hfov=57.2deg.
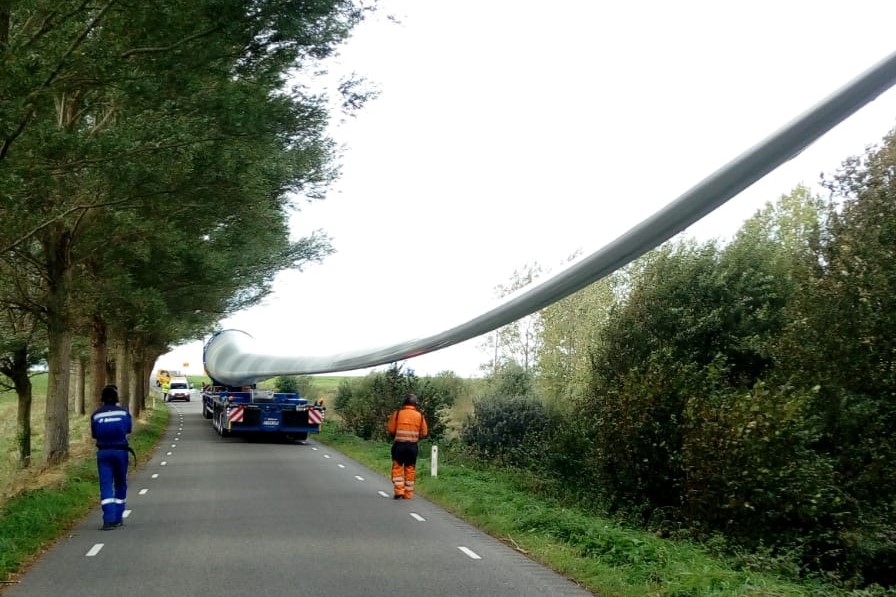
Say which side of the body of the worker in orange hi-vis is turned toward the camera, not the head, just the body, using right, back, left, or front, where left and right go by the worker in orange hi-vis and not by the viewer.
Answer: back

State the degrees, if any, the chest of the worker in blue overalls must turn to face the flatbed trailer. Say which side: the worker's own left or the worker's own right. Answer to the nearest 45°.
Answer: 0° — they already face it

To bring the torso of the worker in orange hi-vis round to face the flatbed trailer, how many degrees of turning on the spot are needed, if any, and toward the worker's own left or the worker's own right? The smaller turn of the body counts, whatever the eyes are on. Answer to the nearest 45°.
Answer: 0° — they already face it

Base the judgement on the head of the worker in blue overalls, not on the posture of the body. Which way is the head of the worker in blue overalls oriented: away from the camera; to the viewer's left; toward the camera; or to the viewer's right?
away from the camera

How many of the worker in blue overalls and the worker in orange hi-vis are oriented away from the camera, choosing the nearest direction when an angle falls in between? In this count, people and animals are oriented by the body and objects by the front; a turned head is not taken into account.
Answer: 2

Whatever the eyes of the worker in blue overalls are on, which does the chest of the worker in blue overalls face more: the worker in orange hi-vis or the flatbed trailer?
the flatbed trailer

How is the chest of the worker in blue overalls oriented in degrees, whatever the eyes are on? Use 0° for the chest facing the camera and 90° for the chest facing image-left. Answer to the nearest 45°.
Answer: approximately 180°

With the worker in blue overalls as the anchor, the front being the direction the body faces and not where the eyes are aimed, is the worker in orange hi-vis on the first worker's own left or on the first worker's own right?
on the first worker's own right

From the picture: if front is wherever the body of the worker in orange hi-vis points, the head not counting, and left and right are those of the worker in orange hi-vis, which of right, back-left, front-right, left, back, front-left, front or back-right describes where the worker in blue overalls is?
back-left
